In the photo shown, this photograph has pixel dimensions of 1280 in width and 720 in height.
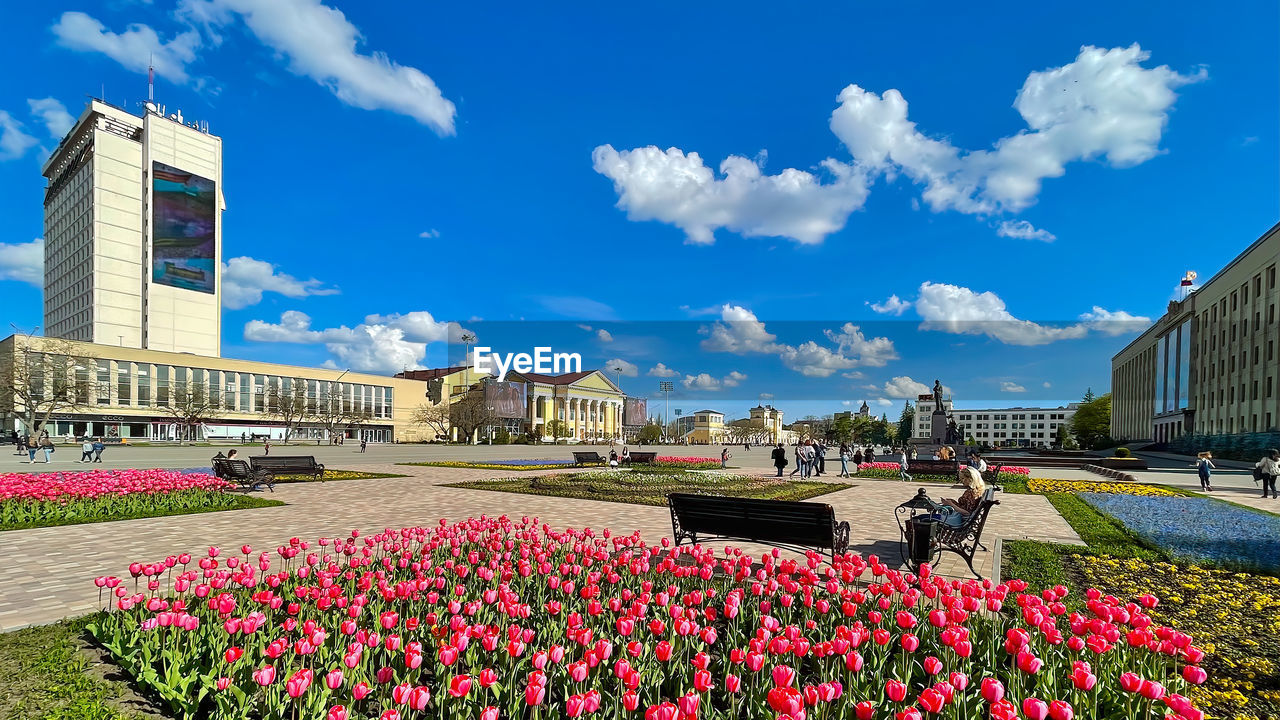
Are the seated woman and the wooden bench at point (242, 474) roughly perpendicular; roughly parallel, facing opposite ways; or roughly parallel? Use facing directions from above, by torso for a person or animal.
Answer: roughly perpendicular

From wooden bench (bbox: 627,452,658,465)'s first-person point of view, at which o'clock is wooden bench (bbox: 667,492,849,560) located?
wooden bench (bbox: 667,492,849,560) is roughly at 12 o'clock from wooden bench (bbox: 627,452,658,465).

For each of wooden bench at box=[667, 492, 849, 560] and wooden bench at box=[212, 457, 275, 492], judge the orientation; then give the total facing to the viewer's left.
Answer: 0

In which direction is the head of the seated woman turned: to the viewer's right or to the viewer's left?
to the viewer's left

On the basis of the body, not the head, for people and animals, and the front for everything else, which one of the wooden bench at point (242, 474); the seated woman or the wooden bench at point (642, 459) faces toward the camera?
the wooden bench at point (642, 459)

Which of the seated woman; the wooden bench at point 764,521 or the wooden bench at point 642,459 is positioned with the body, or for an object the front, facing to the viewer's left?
the seated woman

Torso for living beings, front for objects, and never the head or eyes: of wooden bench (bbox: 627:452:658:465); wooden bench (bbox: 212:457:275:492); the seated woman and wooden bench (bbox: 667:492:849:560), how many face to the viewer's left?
1

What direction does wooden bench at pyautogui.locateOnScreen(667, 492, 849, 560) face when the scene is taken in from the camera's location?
facing away from the viewer and to the right of the viewer

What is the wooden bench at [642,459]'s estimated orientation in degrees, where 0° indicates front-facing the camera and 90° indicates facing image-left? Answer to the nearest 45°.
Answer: approximately 0°

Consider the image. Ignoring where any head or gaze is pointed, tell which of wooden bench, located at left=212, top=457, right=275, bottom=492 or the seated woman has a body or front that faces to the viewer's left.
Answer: the seated woman
